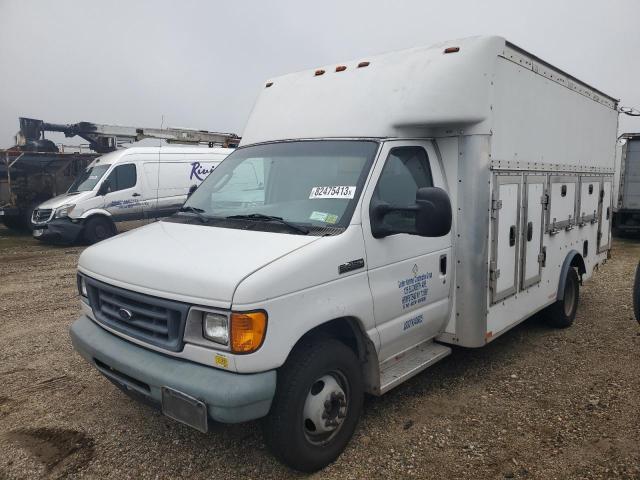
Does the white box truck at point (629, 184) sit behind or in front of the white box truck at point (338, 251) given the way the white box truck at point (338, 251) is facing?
behind

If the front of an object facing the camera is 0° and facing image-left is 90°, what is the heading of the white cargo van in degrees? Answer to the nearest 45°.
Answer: approximately 45°

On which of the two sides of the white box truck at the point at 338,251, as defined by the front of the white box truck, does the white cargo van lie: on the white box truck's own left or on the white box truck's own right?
on the white box truck's own right
